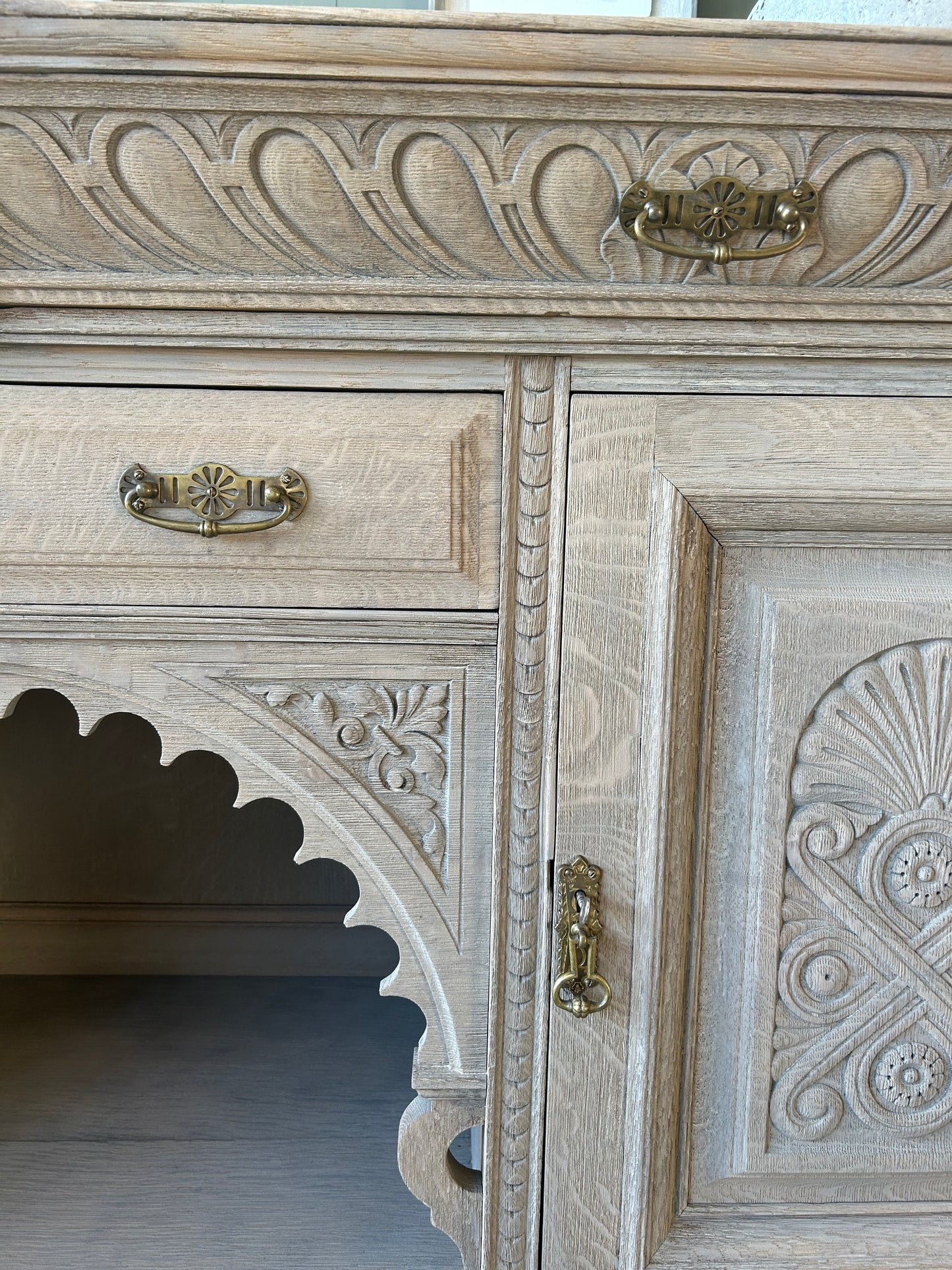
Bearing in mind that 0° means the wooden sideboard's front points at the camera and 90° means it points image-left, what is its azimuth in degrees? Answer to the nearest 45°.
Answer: approximately 0°
